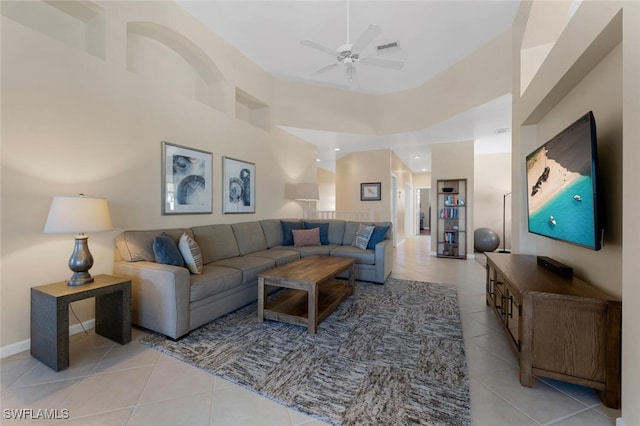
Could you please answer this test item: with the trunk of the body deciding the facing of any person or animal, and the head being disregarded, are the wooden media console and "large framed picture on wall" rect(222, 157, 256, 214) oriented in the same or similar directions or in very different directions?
very different directions

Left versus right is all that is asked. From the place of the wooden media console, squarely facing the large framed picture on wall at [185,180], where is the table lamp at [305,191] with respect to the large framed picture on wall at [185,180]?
right

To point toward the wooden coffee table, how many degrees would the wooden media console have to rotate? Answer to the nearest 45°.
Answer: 0° — it already faces it

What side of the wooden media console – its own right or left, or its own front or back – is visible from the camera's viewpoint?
left

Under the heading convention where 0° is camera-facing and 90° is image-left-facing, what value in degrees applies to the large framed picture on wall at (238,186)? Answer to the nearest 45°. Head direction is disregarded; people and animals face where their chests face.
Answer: approximately 315°

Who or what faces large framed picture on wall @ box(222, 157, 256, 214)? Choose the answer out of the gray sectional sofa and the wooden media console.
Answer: the wooden media console
